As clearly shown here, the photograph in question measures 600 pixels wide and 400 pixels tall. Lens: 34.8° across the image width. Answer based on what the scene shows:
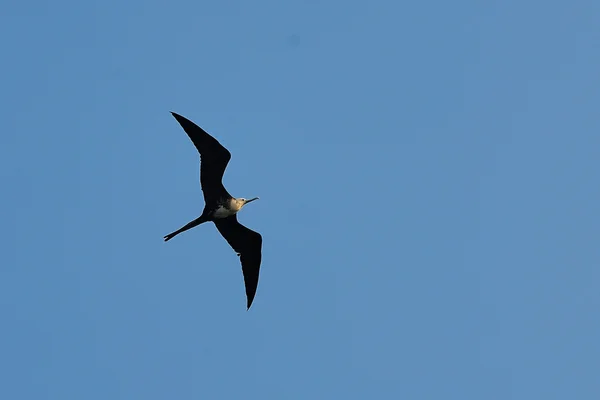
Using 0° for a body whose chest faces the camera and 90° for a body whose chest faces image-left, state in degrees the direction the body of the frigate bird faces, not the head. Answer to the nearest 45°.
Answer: approximately 270°
